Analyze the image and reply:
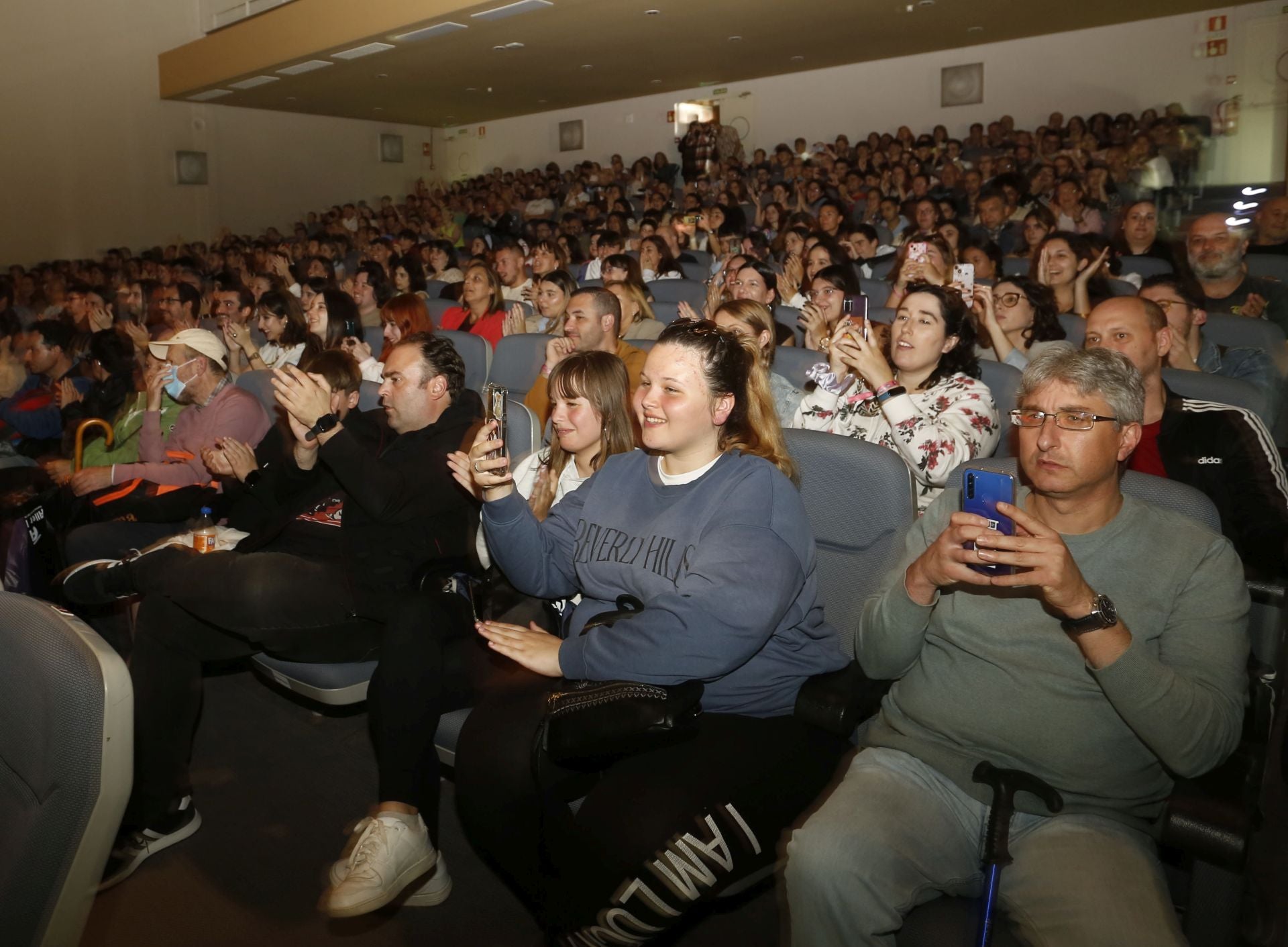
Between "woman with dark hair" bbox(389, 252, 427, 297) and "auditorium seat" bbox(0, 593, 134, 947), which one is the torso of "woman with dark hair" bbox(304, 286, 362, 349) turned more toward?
the auditorium seat

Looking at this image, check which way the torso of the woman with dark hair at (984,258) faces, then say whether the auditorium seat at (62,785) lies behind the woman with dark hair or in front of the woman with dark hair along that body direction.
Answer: in front

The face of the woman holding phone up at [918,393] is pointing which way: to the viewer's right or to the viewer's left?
to the viewer's left

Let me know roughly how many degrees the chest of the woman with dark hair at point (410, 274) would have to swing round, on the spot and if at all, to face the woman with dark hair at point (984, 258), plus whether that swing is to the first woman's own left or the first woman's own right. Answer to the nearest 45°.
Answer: approximately 90° to the first woman's own left

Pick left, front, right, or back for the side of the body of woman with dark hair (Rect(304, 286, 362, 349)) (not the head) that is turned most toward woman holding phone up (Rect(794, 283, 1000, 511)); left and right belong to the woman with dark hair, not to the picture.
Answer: left

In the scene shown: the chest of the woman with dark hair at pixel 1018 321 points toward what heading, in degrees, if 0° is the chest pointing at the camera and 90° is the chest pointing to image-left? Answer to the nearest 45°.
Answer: approximately 45°

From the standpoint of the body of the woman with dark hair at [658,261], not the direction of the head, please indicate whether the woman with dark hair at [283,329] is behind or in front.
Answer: in front

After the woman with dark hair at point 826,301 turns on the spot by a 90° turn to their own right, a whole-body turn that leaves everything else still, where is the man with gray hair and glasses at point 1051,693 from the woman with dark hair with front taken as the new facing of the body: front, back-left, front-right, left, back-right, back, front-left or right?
back-left

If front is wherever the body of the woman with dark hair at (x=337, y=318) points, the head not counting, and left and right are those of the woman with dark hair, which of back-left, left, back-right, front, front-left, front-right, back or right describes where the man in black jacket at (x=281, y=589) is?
front-left

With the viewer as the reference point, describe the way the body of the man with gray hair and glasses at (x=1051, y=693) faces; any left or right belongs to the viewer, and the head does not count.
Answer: facing the viewer and to the left of the viewer

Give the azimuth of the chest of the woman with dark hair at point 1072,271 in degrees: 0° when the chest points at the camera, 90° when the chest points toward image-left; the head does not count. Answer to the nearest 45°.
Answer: approximately 45°

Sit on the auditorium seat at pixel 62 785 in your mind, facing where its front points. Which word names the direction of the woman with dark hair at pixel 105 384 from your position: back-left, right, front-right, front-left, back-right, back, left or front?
back-right

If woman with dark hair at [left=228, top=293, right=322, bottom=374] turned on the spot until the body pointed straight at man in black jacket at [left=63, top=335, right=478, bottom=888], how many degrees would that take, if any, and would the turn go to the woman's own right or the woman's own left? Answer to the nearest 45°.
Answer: approximately 45° to the woman's own left
